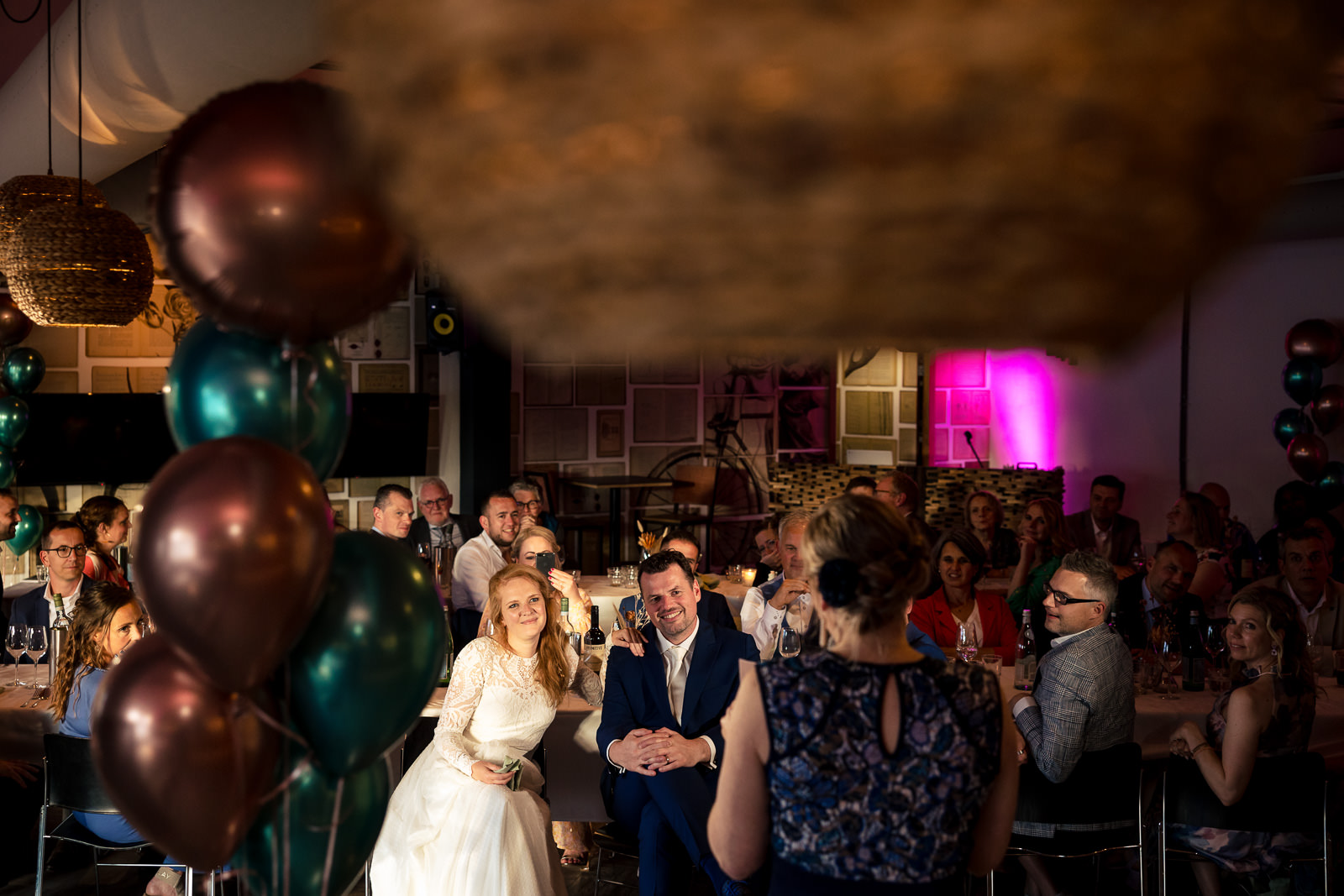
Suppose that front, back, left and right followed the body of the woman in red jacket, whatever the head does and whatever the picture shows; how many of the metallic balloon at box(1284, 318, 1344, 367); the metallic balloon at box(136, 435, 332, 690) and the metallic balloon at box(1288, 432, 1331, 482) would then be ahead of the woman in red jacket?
1

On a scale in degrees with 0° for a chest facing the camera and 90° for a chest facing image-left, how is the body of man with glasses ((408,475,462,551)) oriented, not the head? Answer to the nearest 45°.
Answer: approximately 0°

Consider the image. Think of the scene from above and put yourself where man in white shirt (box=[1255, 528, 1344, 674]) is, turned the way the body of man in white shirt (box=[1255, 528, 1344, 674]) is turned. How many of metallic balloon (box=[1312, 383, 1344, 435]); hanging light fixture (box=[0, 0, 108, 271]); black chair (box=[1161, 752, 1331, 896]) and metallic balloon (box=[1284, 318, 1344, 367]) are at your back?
2

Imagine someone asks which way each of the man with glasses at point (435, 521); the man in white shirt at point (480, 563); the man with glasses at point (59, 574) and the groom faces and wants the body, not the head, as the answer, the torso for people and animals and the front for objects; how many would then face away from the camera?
0

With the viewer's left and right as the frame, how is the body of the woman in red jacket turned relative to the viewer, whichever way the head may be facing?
facing the viewer

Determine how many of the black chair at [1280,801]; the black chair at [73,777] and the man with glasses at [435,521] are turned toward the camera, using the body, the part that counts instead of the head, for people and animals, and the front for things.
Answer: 1

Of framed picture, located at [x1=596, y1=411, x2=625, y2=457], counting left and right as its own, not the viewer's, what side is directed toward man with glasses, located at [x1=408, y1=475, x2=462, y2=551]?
front

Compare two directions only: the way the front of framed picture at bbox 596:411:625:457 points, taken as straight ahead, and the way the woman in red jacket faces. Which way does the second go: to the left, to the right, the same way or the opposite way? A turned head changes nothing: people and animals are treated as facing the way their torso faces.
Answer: the same way

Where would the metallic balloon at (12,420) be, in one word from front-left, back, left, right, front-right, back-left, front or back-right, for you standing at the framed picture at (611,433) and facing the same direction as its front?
front-right

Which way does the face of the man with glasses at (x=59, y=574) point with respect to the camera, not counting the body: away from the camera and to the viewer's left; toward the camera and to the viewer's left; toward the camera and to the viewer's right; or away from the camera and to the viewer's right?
toward the camera and to the viewer's right

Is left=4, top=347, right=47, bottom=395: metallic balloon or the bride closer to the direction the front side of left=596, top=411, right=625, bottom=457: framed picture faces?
the bride
